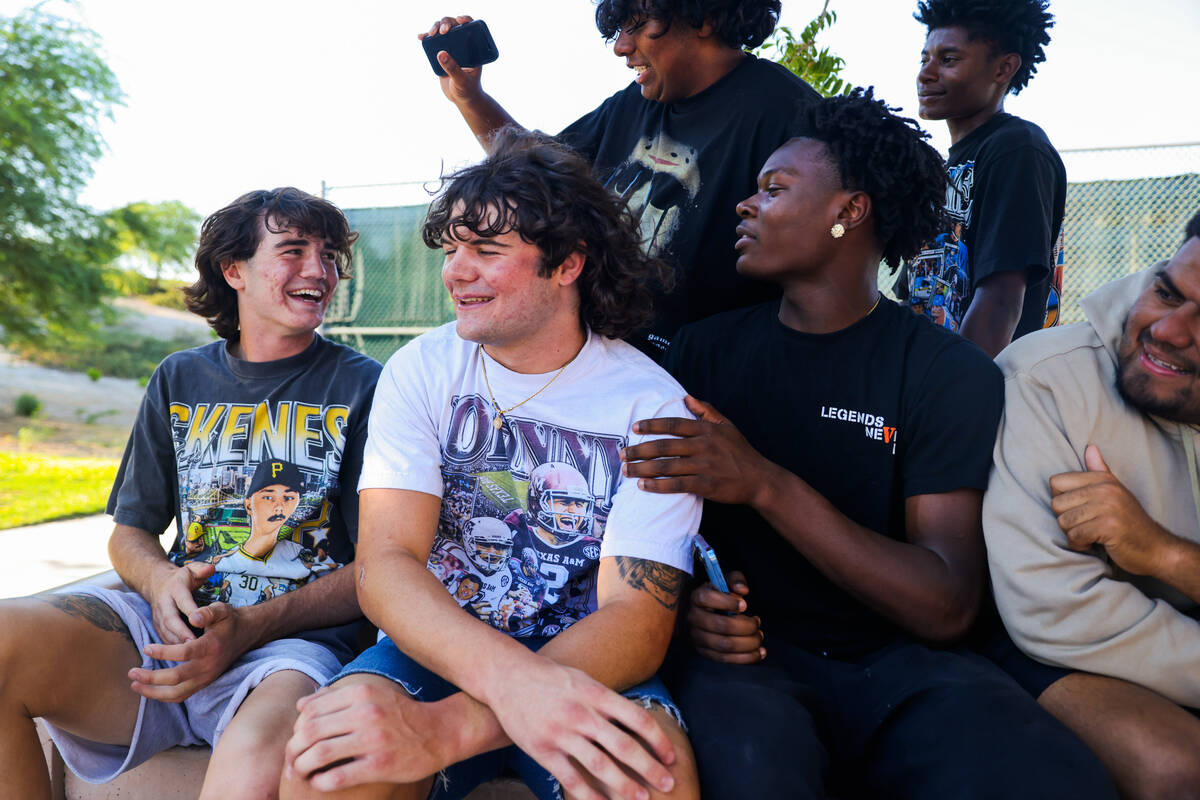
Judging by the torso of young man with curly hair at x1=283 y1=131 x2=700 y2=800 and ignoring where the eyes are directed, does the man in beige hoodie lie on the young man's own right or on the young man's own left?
on the young man's own left

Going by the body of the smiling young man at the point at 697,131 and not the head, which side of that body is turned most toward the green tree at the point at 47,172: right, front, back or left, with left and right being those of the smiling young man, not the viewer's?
right

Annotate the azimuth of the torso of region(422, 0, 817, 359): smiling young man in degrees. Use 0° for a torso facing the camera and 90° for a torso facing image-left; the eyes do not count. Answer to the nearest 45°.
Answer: approximately 45°

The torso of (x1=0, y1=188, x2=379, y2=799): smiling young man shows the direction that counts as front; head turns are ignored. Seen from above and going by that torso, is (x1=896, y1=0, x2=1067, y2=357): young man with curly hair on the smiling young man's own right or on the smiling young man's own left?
on the smiling young man's own left

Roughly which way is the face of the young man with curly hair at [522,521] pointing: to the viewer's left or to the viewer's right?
to the viewer's left

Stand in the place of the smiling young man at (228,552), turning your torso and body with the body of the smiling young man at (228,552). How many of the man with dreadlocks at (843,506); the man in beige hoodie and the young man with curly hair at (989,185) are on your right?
0

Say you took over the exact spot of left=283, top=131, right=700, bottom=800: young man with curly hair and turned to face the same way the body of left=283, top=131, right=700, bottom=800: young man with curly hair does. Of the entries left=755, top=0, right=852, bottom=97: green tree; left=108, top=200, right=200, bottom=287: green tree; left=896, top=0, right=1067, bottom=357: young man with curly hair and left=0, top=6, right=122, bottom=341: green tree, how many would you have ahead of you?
0

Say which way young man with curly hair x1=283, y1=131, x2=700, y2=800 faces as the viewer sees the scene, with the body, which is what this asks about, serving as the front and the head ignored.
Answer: toward the camera

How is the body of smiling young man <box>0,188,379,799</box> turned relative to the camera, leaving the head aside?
toward the camera

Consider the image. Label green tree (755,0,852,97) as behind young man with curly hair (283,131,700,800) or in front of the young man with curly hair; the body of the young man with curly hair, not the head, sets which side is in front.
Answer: behind

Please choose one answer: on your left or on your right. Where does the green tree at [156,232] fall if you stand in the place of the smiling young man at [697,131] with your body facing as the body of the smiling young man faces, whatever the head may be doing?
on your right

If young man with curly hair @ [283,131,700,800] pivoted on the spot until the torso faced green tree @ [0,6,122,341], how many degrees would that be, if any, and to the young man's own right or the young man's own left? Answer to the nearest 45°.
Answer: approximately 135° to the young man's own right

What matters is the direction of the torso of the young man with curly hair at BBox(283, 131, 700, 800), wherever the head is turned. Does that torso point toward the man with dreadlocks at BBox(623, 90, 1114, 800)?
no

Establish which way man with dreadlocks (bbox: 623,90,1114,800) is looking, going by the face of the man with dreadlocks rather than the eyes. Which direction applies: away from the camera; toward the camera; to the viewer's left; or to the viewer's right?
to the viewer's left

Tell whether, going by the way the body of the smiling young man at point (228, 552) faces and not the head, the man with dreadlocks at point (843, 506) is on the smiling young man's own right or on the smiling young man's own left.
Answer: on the smiling young man's own left

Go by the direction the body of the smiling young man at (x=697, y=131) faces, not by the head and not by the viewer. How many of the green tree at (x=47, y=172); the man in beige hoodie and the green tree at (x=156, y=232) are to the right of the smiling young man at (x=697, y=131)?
2

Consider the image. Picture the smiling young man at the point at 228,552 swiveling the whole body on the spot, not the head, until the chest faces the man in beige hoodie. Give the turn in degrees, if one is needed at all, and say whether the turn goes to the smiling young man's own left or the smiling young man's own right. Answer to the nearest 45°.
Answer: approximately 45° to the smiling young man's own left

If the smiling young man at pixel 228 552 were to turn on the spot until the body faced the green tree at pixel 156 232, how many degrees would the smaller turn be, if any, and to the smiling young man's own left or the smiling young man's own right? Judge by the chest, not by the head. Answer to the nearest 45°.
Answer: approximately 180°

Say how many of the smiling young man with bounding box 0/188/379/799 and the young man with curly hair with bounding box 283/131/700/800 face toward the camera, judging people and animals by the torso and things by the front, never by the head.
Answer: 2
